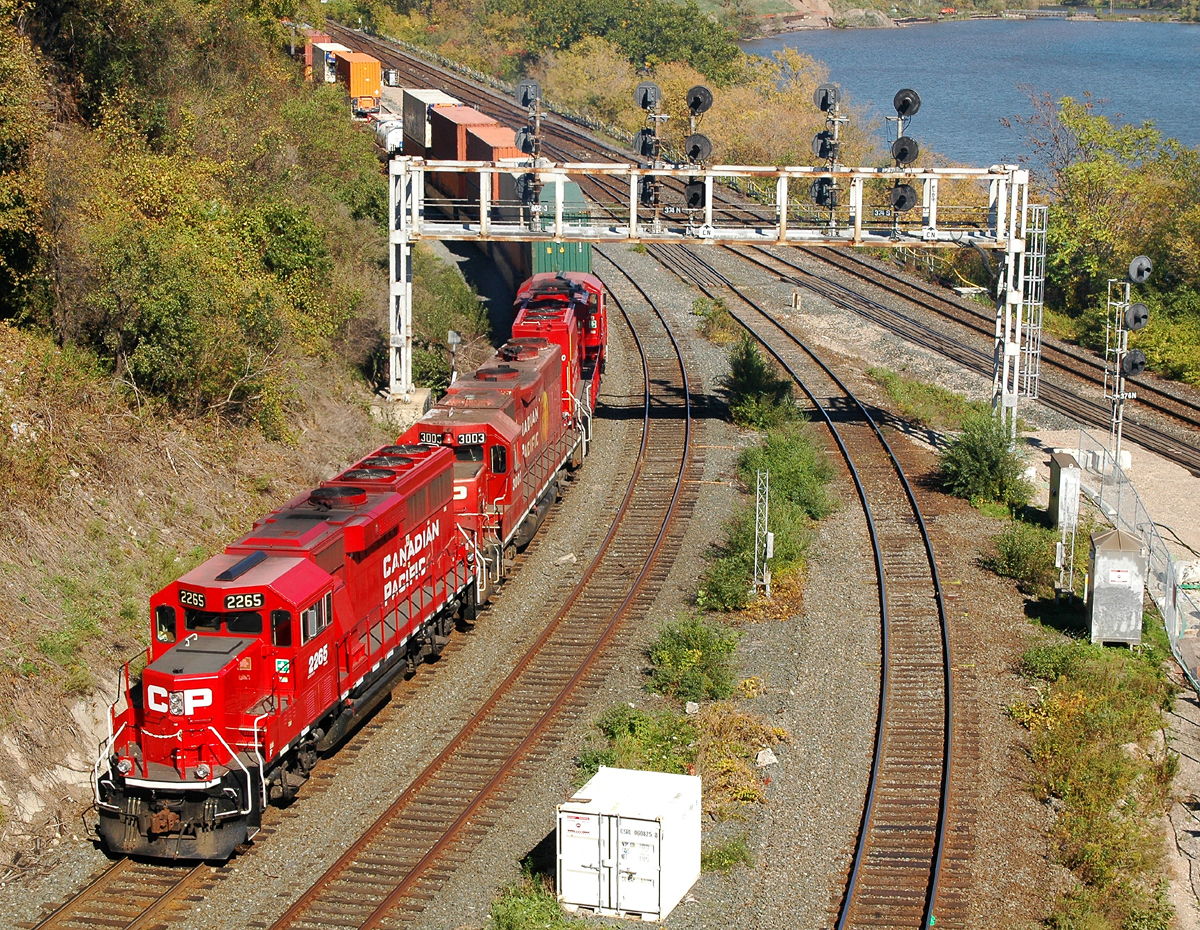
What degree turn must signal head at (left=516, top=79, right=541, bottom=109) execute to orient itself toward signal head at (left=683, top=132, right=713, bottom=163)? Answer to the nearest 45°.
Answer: approximately 90° to its right

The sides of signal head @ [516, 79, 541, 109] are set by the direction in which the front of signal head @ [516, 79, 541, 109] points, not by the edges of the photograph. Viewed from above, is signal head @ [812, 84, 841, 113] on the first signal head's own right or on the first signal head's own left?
on the first signal head's own right

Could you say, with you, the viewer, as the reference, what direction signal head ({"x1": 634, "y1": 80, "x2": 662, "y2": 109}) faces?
facing away from the viewer

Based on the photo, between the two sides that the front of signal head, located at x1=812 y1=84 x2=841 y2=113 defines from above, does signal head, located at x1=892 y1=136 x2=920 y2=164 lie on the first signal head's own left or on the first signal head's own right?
on the first signal head's own right

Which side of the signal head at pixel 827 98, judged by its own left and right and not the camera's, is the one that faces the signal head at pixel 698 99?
left

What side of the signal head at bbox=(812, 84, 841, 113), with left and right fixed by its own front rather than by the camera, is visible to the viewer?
back

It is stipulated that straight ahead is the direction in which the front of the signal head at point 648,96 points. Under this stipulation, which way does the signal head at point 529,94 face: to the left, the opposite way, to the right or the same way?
the same way

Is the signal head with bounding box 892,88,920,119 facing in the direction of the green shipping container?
no

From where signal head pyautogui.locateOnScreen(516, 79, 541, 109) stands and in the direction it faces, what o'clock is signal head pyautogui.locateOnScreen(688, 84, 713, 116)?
signal head pyautogui.locateOnScreen(688, 84, 713, 116) is roughly at 3 o'clock from signal head pyautogui.locateOnScreen(516, 79, 541, 109).

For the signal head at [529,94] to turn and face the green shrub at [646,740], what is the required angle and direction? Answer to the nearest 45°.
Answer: approximately 180°

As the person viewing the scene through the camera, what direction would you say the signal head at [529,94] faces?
facing away from the viewer
